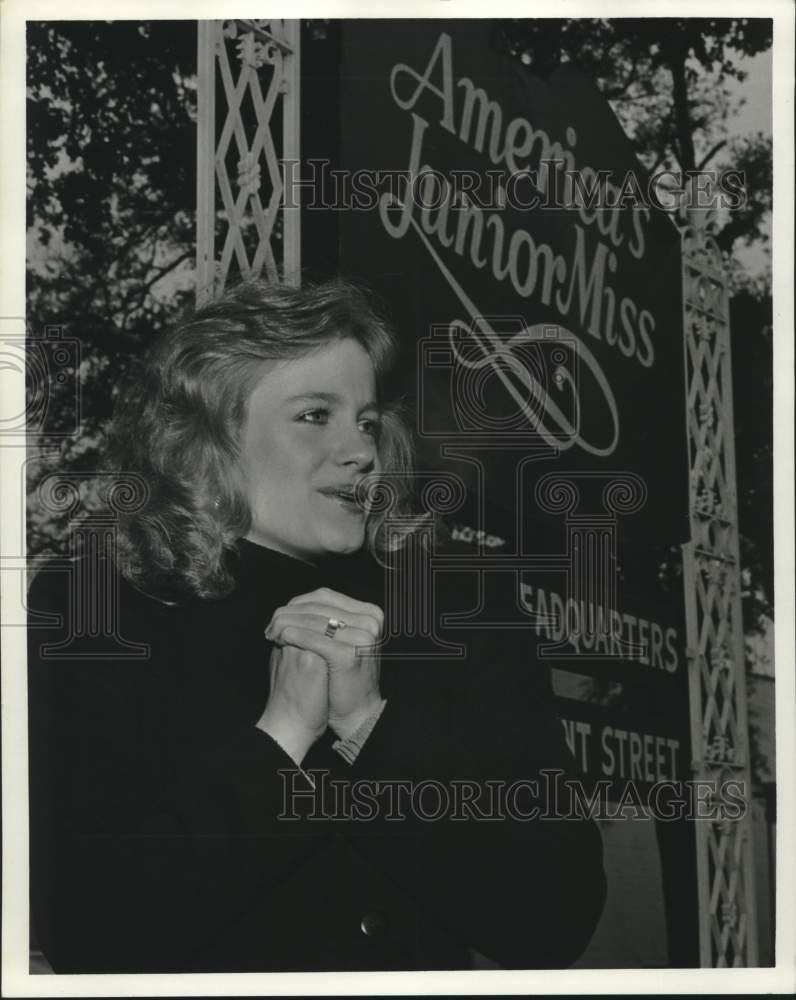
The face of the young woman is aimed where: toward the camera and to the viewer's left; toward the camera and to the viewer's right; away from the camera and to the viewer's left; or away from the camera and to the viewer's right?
toward the camera and to the viewer's right

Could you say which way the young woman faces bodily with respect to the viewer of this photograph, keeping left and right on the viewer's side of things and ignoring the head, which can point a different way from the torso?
facing the viewer and to the right of the viewer
